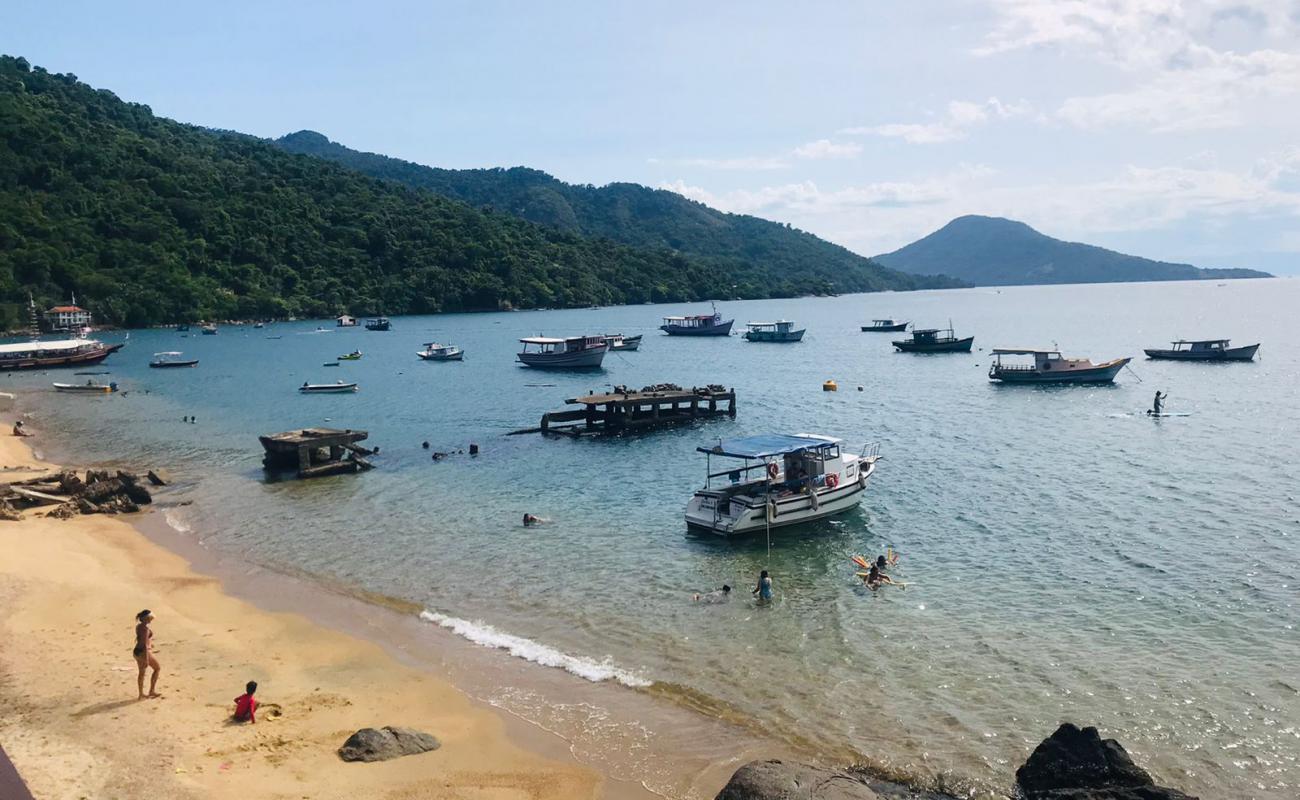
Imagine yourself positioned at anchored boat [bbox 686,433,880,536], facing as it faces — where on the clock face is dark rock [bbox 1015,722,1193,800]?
The dark rock is roughly at 4 o'clock from the anchored boat.

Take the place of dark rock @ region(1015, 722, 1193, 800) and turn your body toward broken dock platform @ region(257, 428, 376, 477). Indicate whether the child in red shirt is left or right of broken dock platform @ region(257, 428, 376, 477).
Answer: left

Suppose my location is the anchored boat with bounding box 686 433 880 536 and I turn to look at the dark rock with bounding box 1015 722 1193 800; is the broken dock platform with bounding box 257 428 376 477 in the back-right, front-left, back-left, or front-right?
back-right

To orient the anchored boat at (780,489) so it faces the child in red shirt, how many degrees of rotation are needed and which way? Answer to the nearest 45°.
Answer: approximately 180°

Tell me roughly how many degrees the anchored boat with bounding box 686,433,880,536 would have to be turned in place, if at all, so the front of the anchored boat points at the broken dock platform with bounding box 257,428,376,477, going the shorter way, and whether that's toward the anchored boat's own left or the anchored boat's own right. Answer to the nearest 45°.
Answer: approximately 135° to the anchored boat's own left

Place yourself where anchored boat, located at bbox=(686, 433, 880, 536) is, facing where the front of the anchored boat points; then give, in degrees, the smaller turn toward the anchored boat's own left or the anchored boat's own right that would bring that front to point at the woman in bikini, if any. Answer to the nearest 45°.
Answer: approximately 180°

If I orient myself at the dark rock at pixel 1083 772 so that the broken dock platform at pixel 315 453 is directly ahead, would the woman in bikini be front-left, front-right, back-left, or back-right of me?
front-left

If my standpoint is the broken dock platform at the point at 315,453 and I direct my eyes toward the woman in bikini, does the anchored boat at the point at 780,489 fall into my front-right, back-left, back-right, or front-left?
front-left

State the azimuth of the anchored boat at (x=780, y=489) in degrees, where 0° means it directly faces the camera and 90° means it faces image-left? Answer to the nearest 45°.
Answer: approximately 225°

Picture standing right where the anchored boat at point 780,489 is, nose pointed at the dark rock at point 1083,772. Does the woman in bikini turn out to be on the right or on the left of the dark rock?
right

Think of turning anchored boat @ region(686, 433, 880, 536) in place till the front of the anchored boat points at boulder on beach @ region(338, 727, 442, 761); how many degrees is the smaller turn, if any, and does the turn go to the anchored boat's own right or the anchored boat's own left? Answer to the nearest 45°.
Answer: approximately 135° to the anchored boat's own right
